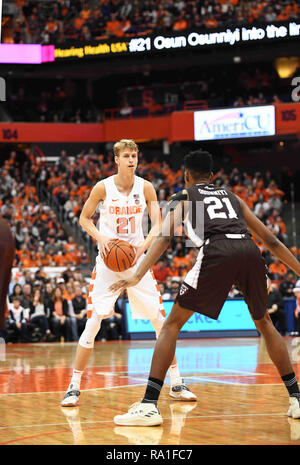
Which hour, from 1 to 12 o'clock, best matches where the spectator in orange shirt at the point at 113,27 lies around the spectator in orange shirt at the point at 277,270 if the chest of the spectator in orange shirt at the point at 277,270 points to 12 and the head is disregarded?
the spectator in orange shirt at the point at 113,27 is roughly at 5 o'clock from the spectator in orange shirt at the point at 277,270.

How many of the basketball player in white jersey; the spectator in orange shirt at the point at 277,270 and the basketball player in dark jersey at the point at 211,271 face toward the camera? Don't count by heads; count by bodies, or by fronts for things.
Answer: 2

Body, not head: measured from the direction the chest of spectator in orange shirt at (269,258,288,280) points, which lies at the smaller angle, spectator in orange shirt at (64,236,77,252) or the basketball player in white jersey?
the basketball player in white jersey

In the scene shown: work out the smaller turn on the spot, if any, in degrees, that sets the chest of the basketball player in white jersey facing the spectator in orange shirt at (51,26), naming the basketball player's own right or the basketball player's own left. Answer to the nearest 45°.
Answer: approximately 180°

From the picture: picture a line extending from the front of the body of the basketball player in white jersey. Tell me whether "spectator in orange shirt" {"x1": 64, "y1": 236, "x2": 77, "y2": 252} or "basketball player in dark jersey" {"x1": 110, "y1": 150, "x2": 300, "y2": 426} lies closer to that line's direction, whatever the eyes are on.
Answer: the basketball player in dark jersey

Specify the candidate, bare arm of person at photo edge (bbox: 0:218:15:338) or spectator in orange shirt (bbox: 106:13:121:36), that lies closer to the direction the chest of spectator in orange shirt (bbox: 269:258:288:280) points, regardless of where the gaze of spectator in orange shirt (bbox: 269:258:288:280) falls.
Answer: the bare arm of person at photo edge

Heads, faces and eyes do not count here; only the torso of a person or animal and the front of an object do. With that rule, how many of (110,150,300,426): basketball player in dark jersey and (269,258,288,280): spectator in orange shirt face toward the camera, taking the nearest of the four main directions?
1

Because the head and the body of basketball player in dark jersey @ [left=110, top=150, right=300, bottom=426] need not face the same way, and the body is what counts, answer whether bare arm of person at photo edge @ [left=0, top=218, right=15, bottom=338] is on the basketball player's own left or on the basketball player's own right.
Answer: on the basketball player's own left

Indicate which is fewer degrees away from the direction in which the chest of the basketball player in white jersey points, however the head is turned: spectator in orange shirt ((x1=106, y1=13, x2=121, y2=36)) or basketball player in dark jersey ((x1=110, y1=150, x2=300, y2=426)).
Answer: the basketball player in dark jersey

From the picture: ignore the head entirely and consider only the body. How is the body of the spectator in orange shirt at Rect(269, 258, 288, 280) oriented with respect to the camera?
toward the camera

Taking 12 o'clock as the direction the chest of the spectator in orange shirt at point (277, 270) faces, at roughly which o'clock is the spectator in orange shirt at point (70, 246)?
the spectator in orange shirt at point (70, 246) is roughly at 3 o'clock from the spectator in orange shirt at point (277, 270).

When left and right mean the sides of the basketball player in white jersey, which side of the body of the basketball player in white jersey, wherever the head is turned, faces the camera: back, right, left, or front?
front

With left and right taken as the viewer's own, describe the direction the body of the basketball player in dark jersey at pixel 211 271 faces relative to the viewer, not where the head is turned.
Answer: facing away from the viewer and to the left of the viewer

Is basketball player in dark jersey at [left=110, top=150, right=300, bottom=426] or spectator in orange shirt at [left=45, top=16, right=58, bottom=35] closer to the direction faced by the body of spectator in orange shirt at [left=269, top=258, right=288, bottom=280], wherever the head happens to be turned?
the basketball player in dark jersey

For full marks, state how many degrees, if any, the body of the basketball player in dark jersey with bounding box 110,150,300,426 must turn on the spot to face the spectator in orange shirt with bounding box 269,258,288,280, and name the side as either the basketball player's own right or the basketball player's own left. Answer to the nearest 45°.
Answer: approximately 45° to the basketball player's own right
